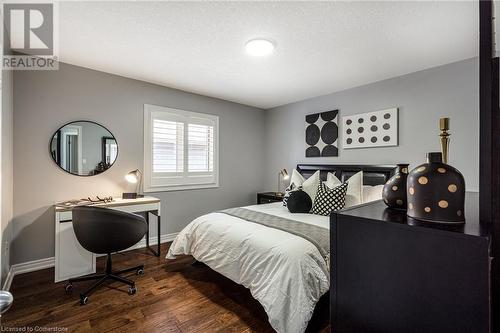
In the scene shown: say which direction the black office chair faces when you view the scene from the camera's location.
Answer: facing away from the viewer and to the right of the viewer

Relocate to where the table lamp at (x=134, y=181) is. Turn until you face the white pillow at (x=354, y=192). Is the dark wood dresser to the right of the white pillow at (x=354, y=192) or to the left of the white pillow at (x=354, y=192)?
right

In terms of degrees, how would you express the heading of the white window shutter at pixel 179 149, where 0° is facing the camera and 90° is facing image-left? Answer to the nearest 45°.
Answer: approximately 315°

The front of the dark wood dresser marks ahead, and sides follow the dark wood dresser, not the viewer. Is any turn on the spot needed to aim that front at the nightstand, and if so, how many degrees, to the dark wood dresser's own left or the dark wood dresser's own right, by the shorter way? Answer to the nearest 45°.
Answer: approximately 45° to the dark wood dresser's own right

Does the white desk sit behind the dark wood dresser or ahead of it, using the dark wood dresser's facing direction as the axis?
ahead

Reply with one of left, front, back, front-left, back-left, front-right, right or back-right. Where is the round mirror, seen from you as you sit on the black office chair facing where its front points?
front-left

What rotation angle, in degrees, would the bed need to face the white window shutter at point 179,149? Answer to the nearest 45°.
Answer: approximately 90° to its right

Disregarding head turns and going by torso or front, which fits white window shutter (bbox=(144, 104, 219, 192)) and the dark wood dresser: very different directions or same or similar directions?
very different directions

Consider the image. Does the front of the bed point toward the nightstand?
no

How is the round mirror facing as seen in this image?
toward the camera

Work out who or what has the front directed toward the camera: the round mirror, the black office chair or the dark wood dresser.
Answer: the round mirror

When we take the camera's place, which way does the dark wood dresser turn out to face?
facing to the left of the viewer

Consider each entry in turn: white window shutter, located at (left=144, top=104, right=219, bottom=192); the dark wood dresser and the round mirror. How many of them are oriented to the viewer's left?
1

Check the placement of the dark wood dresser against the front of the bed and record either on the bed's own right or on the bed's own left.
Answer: on the bed's own left

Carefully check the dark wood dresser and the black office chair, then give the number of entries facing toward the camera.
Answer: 0

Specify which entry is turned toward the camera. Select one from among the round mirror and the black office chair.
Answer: the round mirror
